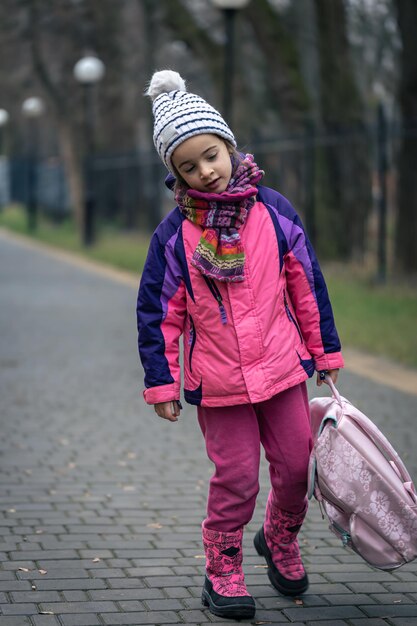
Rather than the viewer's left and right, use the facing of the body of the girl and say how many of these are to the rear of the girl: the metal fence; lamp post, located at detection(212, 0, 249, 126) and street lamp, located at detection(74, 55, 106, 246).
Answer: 3

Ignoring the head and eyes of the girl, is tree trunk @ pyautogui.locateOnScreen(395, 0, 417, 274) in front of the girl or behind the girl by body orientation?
behind

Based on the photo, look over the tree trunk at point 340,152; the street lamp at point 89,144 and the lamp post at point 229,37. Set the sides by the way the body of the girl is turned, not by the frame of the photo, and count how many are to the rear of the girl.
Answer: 3

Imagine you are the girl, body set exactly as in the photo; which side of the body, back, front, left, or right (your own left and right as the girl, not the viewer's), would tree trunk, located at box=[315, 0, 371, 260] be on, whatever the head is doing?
back

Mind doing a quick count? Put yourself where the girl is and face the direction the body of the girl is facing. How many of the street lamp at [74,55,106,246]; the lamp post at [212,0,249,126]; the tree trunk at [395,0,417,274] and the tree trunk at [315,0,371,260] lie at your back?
4

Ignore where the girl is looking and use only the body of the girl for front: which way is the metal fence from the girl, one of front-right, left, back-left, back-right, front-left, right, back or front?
back

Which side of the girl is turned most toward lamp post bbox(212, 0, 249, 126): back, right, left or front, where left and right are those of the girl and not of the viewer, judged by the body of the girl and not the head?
back

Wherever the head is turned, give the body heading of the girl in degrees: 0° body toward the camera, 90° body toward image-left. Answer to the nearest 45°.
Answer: approximately 0°

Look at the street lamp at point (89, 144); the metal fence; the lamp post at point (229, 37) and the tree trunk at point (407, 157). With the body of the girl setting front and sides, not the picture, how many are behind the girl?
4
